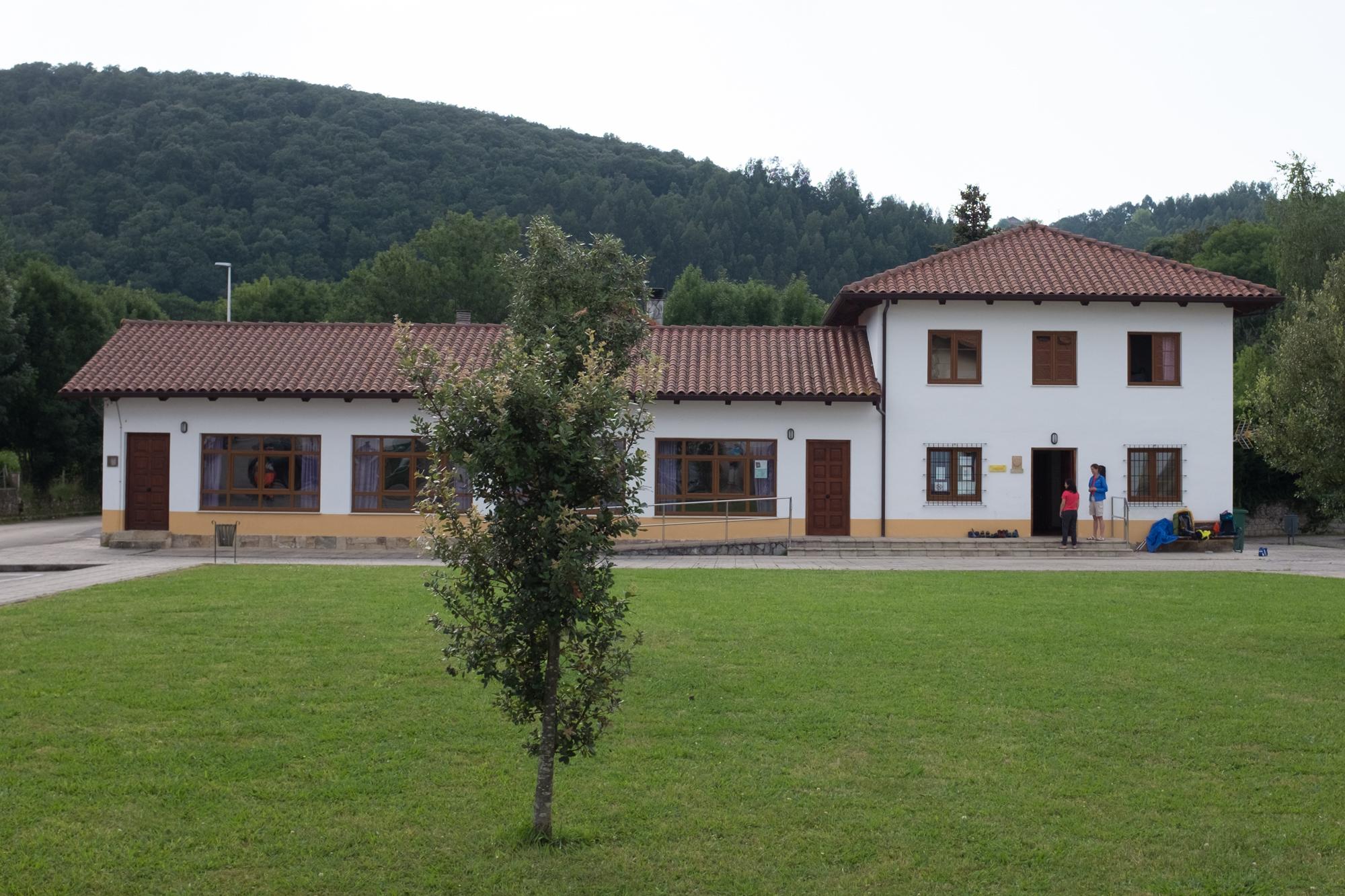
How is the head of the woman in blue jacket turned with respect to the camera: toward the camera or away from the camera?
toward the camera

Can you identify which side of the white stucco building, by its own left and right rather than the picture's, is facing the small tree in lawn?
front

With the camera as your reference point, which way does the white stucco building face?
facing the viewer

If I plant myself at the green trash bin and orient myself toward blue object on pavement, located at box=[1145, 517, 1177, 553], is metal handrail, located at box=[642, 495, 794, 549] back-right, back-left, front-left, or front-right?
front-right

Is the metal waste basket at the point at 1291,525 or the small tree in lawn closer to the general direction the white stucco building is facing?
the small tree in lawn

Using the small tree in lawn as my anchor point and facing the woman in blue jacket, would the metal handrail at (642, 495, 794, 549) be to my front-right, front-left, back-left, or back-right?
front-left

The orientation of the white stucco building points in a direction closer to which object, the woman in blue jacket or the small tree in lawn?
the small tree in lawn

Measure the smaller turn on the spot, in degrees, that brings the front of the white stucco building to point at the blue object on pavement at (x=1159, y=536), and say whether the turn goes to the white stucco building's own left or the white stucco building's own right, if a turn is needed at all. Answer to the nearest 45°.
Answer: approximately 90° to the white stucco building's own left
